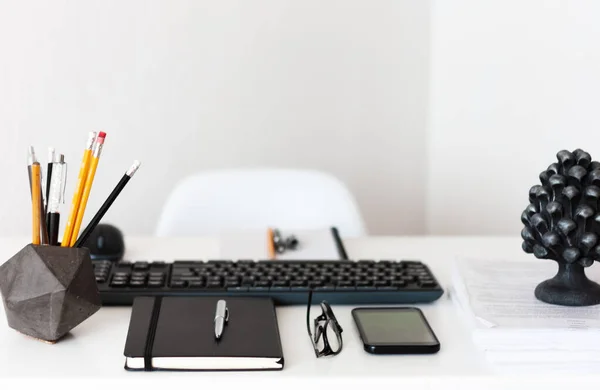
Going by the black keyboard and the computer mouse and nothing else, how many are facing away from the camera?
1
